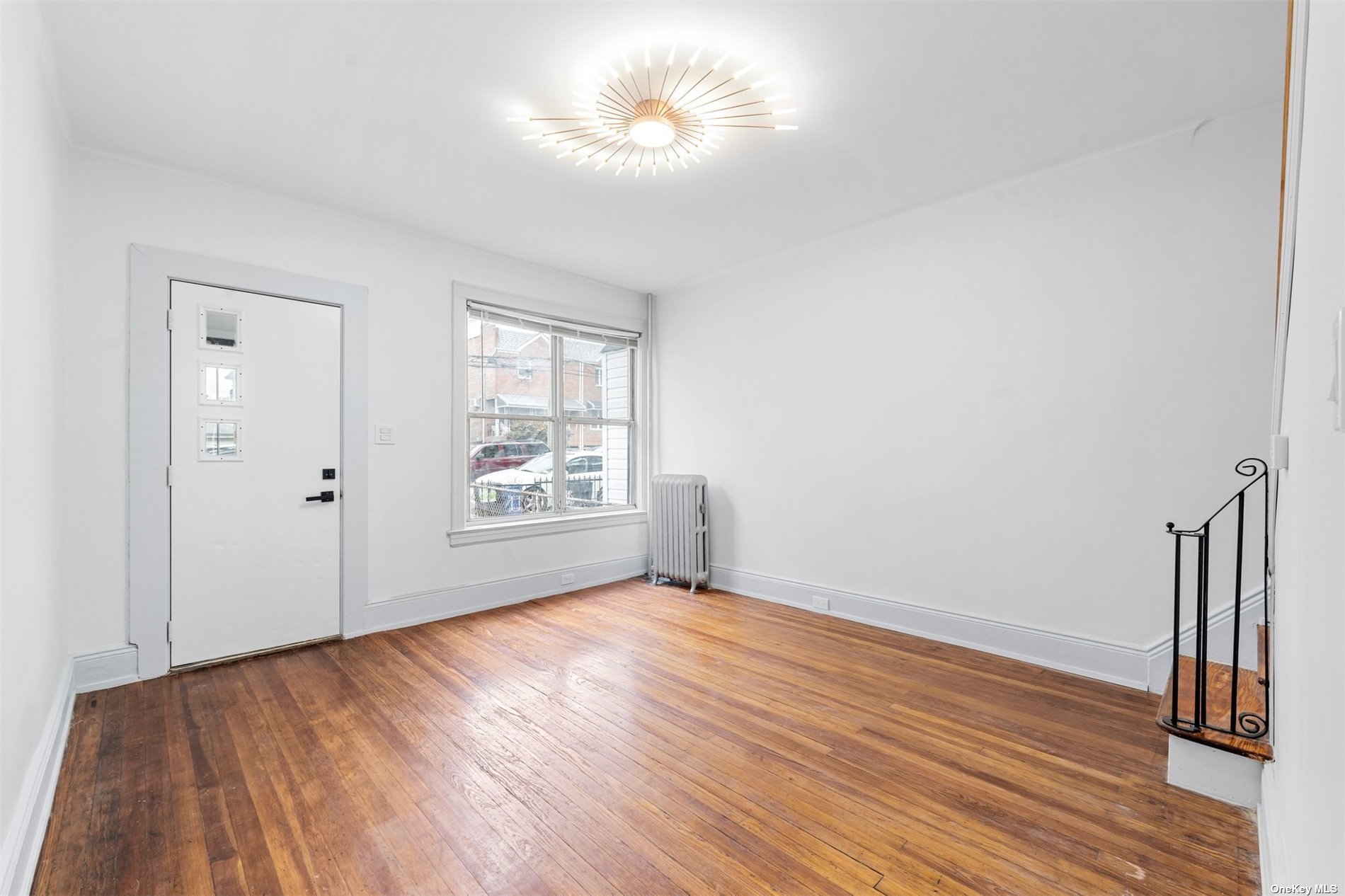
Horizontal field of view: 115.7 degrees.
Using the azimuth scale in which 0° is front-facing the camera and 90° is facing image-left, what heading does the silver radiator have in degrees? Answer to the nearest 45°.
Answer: approximately 45°

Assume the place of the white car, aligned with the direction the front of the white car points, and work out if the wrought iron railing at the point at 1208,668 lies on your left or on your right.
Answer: on your left

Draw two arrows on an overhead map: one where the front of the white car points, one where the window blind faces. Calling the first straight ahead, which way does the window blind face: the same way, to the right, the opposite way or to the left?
to the left

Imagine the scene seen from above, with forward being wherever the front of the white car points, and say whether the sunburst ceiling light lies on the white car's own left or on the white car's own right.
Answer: on the white car's own left

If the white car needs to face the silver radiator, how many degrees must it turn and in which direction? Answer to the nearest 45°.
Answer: approximately 135° to its left
